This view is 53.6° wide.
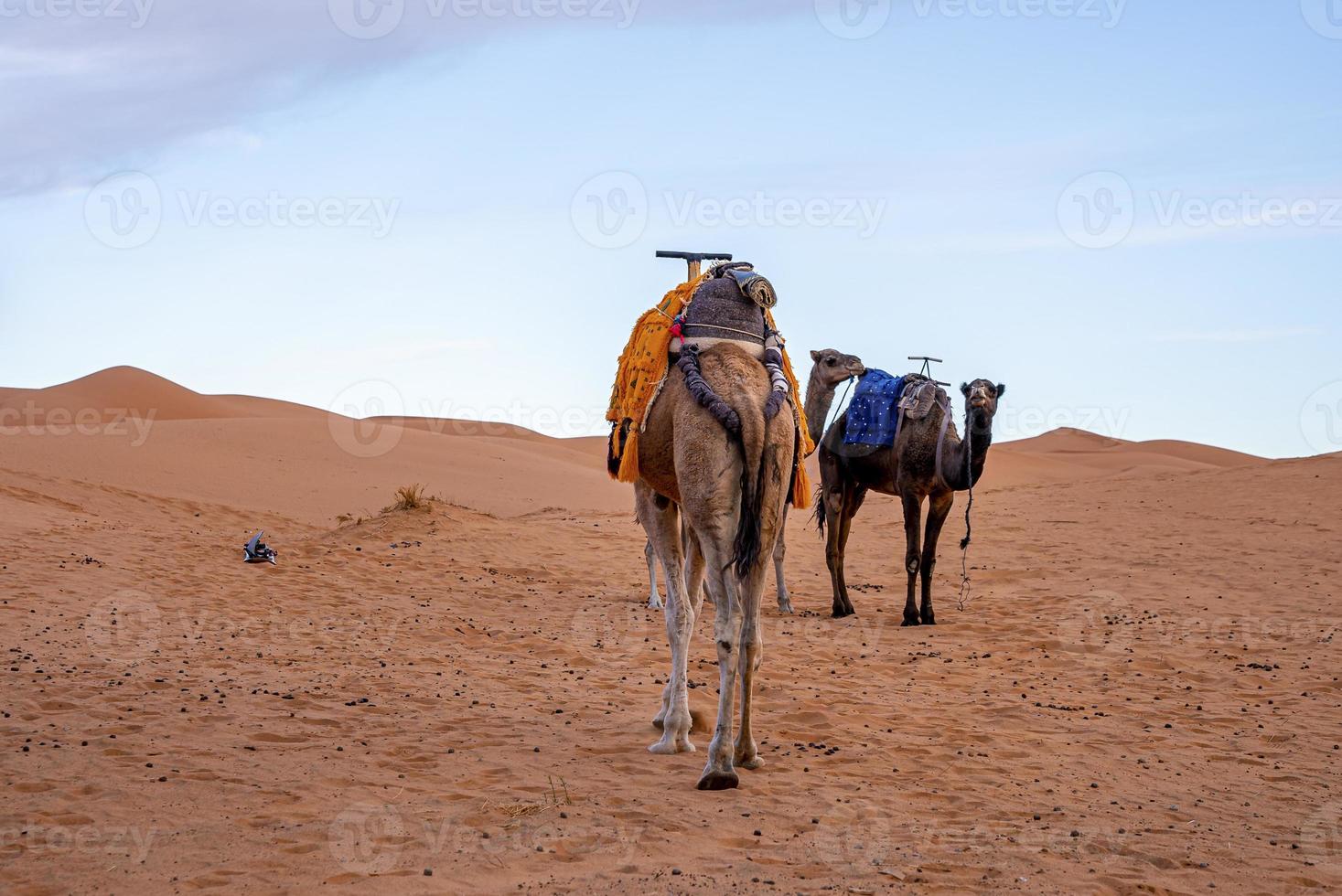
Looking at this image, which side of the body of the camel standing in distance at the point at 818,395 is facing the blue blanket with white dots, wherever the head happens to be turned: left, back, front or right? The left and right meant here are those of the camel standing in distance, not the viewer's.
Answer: front

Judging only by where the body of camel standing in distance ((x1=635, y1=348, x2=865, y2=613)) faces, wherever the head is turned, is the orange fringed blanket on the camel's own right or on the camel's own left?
on the camel's own right

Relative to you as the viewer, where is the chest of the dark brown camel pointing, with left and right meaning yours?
facing the viewer and to the right of the viewer

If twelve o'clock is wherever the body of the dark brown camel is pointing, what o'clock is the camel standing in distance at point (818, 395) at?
The camel standing in distance is roughly at 5 o'clock from the dark brown camel.

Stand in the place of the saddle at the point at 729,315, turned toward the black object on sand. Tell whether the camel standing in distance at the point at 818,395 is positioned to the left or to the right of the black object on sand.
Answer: right

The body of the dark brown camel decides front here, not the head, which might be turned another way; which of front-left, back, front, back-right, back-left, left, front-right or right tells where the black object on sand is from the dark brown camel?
back-right

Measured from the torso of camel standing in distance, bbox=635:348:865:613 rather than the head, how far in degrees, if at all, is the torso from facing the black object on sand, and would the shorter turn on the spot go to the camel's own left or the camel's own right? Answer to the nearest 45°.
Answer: approximately 180°

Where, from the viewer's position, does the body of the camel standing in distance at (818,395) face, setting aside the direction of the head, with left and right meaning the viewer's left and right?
facing to the right of the viewer

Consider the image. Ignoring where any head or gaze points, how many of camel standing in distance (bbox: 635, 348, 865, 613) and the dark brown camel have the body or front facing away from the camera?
0

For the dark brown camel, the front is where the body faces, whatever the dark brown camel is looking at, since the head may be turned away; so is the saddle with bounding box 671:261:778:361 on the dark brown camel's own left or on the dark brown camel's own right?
on the dark brown camel's own right

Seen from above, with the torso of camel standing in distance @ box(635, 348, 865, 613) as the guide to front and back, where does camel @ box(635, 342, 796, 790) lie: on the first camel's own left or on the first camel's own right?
on the first camel's own right
